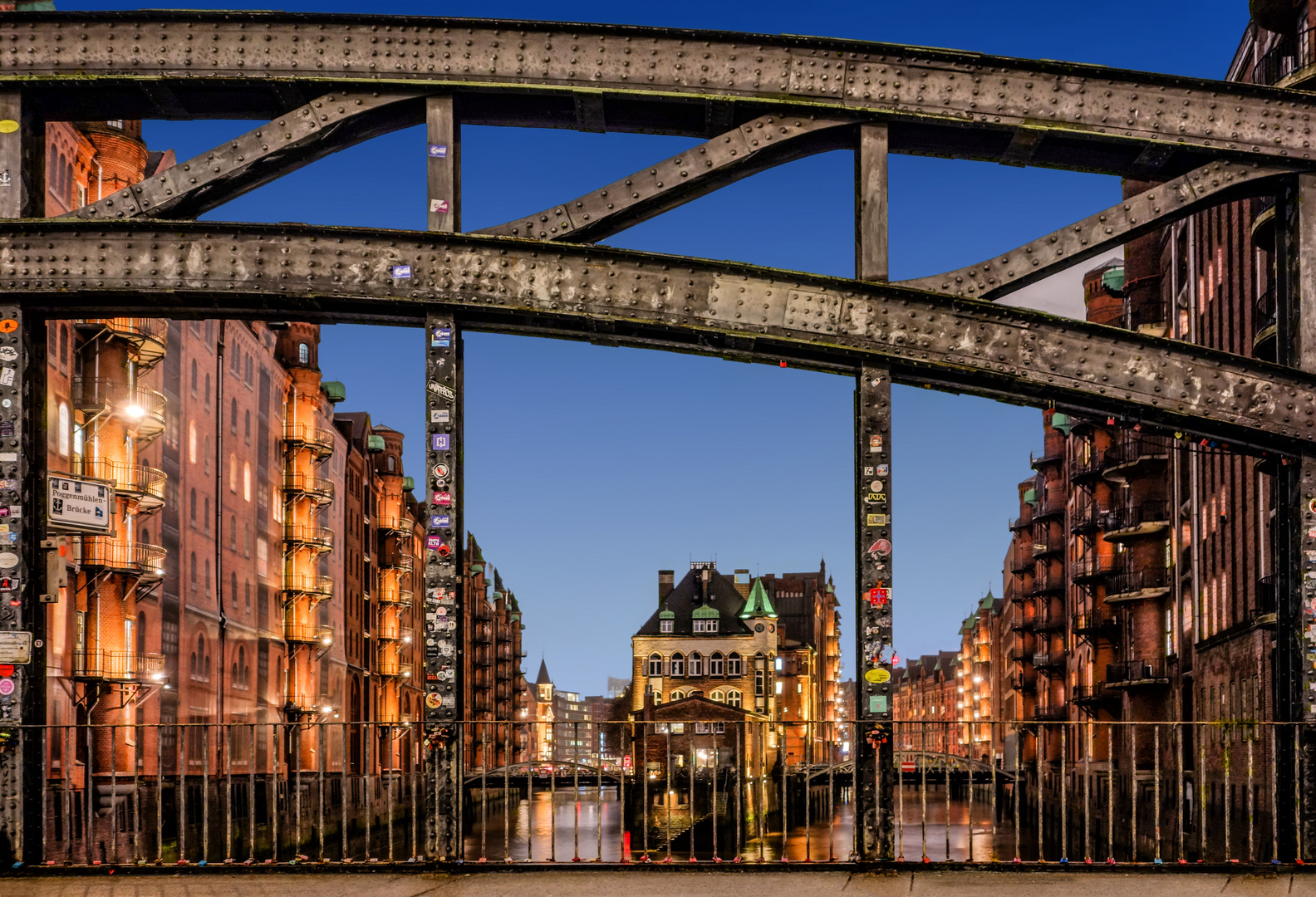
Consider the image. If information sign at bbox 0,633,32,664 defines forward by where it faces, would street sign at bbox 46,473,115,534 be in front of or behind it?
behind

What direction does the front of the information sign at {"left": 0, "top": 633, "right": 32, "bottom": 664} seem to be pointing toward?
toward the camera

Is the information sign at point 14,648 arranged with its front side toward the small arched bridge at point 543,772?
no
